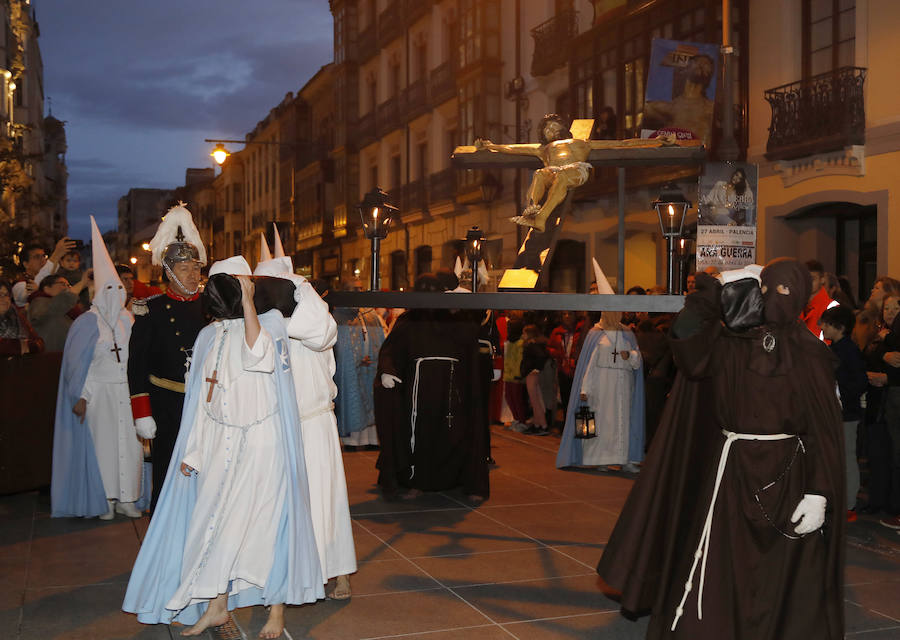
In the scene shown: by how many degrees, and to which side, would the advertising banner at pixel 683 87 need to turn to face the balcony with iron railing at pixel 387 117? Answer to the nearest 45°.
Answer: approximately 135° to its right

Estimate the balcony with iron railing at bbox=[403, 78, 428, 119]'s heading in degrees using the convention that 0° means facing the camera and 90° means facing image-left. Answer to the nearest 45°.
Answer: approximately 45°

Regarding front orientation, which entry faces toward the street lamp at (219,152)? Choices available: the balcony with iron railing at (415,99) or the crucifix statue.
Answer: the balcony with iron railing

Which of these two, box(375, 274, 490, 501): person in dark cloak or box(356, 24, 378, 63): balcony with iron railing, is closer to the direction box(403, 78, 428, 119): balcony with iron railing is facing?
the person in dark cloak

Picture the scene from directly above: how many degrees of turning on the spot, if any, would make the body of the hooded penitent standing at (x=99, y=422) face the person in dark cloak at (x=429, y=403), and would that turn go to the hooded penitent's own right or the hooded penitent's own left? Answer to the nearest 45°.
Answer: approximately 45° to the hooded penitent's own left

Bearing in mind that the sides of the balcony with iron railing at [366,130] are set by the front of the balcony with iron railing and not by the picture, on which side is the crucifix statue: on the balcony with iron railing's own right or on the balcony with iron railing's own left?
on the balcony with iron railing's own left

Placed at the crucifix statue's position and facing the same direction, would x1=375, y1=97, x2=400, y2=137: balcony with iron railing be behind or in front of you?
behind

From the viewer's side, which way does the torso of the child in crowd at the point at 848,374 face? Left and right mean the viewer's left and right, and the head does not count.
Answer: facing to the left of the viewer
